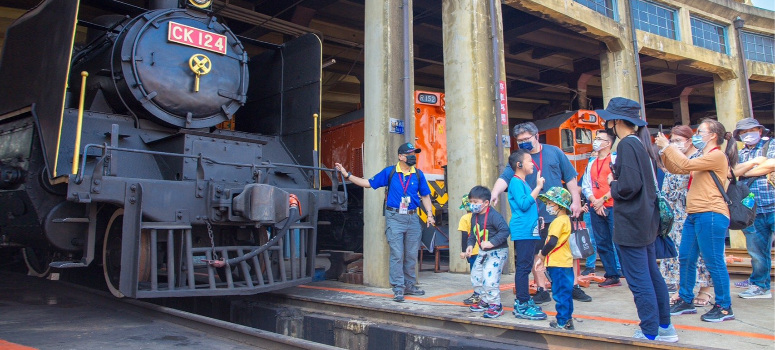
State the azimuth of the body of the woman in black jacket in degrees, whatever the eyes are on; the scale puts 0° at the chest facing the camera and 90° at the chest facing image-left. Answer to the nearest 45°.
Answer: approximately 90°

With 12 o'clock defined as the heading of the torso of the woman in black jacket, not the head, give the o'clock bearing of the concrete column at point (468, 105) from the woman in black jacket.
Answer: The concrete column is roughly at 2 o'clock from the woman in black jacket.

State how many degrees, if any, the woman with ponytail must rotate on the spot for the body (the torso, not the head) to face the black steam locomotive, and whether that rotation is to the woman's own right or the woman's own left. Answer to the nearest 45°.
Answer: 0° — they already face it

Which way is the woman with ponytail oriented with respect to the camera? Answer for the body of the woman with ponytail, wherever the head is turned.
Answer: to the viewer's left

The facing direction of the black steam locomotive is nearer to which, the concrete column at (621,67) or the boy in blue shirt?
the boy in blue shirt

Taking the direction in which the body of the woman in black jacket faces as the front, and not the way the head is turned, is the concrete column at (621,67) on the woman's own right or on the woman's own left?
on the woman's own right
